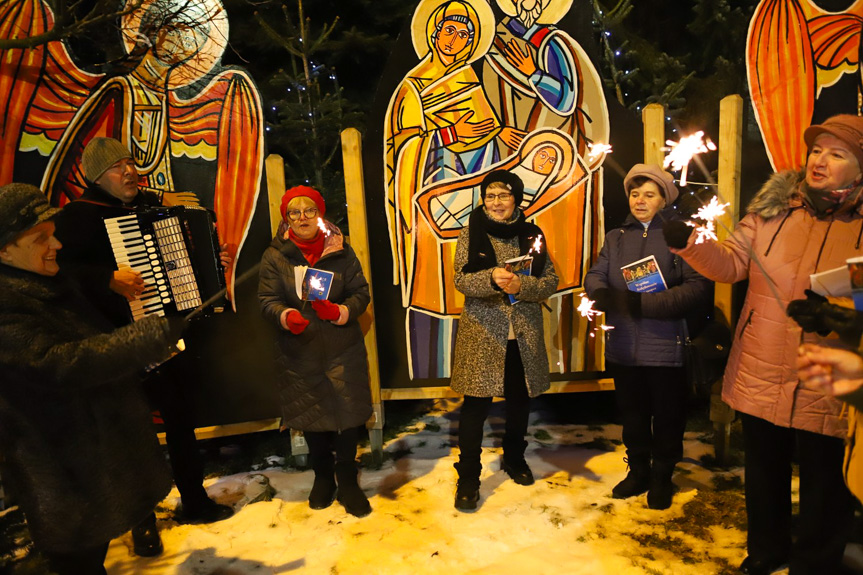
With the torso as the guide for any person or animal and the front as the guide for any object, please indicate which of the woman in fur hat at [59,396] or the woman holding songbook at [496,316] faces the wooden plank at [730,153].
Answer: the woman in fur hat

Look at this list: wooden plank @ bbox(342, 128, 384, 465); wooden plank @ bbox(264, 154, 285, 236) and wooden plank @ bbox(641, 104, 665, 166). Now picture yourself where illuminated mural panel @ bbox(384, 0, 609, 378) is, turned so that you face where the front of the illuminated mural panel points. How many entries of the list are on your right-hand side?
2

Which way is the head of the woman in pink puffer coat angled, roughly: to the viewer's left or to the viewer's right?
to the viewer's left

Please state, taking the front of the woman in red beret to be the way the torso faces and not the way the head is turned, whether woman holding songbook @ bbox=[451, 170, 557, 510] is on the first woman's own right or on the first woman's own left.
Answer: on the first woman's own left

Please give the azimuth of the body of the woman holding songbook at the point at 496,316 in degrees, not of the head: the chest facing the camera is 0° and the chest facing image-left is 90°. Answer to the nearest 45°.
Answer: approximately 0°

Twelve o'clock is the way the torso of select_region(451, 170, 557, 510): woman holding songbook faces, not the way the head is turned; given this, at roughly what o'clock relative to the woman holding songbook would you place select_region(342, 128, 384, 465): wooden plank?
The wooden plank is roughly at 4 o'clock from the woman holding songbook.

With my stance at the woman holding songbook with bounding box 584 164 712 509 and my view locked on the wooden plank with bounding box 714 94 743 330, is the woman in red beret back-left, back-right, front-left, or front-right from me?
back-left

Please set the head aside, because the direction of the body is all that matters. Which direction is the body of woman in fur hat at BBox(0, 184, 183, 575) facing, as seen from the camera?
to the viewer's right

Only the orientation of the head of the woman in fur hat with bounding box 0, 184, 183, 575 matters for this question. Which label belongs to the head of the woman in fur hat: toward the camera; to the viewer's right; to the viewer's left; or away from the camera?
to the viewer's right
